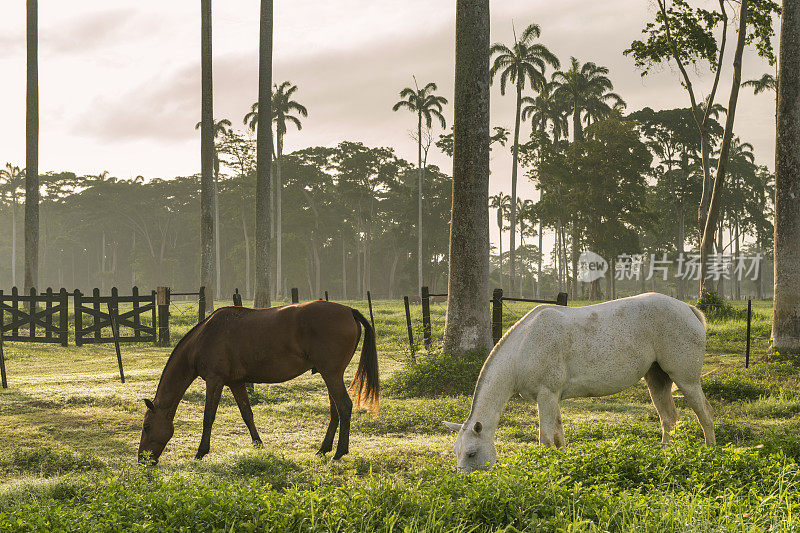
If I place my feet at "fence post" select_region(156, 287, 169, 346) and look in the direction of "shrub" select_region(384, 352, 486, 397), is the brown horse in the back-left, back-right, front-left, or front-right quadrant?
front-right

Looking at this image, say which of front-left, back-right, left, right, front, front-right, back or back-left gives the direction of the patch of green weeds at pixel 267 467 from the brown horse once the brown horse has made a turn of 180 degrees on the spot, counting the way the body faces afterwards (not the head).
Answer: right

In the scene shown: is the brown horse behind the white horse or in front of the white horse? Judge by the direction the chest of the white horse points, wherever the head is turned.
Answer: in front

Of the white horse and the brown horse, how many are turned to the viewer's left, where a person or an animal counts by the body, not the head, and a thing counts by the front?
2

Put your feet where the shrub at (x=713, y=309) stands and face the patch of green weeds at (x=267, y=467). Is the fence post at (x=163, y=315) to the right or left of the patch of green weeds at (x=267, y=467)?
right

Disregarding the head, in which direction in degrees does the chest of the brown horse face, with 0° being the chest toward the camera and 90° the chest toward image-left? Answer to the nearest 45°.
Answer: approximately 90°

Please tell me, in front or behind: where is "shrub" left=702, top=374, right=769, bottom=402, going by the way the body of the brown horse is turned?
behind

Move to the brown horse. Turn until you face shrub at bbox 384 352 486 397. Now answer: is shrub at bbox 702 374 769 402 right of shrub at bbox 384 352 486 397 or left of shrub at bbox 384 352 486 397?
right

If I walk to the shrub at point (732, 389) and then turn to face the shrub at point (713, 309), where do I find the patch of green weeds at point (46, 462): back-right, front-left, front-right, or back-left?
back-left

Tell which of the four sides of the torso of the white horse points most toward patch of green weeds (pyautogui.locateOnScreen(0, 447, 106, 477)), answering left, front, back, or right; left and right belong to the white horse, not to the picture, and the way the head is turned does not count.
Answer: front

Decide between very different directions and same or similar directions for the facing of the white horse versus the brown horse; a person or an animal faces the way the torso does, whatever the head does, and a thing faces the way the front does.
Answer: same or similar directions

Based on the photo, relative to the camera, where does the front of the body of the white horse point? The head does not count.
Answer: to the viewer's left

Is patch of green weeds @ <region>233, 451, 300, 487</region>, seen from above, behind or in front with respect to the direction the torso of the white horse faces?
in front
